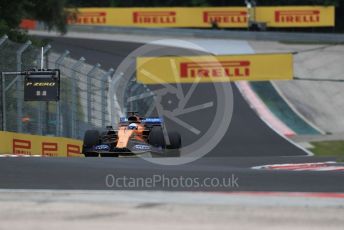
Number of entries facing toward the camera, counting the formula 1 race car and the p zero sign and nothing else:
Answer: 2

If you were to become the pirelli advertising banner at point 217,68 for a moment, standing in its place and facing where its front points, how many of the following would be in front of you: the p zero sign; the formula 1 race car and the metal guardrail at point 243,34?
2

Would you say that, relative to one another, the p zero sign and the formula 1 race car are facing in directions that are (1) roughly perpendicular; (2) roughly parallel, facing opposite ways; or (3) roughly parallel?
roughly parallel

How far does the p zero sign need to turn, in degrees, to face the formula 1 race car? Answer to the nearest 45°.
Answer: approximately 90° to its left

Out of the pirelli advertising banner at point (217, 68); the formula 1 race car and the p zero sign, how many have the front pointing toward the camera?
3

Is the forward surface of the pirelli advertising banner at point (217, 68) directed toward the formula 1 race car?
yes

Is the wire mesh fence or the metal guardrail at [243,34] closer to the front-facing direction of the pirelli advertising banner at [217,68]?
the wire mesh fence

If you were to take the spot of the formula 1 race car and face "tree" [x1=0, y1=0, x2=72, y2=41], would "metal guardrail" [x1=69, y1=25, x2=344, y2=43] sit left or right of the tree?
right

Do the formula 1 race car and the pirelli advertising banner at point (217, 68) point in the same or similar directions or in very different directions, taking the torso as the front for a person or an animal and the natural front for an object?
same or similar directions

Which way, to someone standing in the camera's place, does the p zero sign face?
facing the viewer

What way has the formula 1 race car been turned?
toward the camera

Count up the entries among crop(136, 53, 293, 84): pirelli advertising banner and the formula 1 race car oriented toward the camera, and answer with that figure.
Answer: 2

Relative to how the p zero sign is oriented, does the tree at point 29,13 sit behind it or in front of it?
behind
